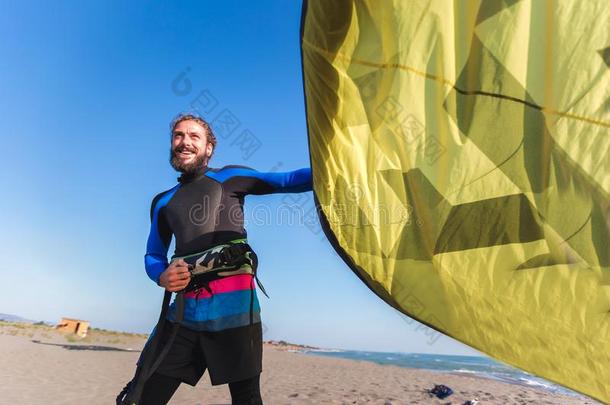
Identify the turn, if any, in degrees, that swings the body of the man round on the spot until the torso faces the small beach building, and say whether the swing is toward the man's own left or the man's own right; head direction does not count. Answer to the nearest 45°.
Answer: approximately 135° to the man's own right

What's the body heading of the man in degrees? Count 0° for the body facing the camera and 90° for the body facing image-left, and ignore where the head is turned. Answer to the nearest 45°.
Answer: approximately 45°
